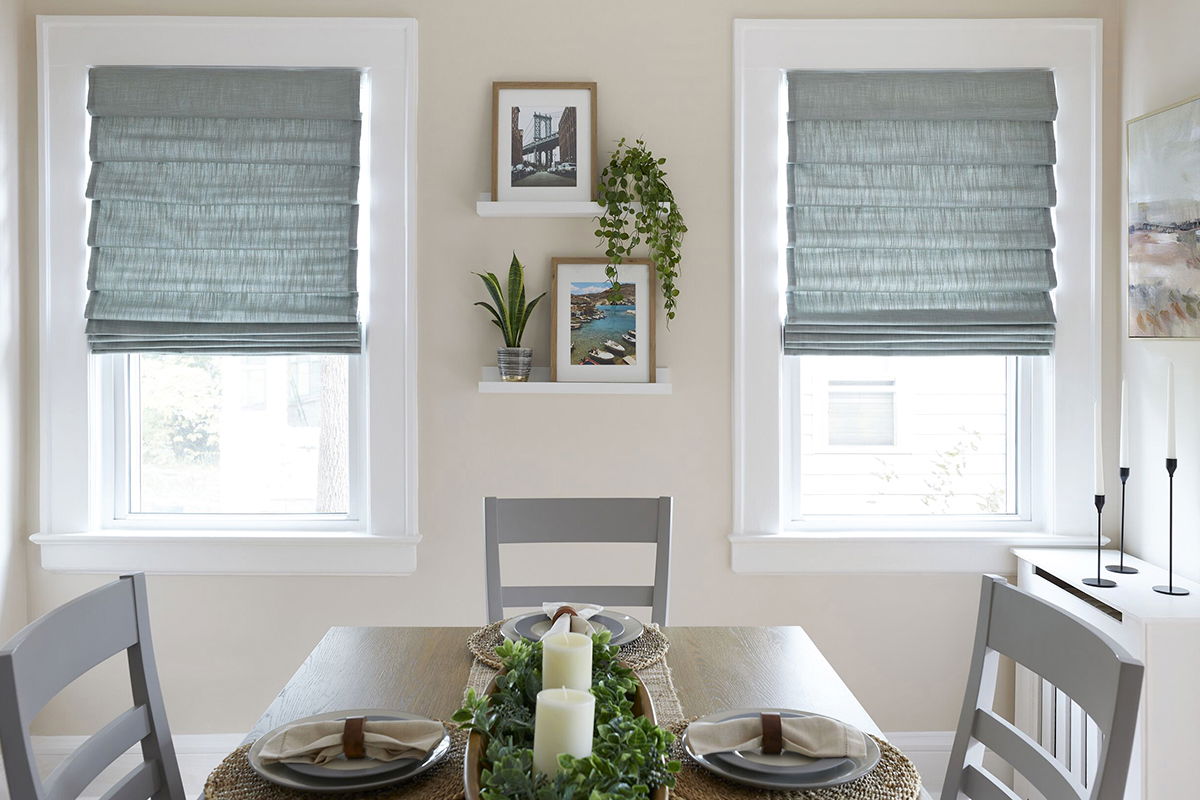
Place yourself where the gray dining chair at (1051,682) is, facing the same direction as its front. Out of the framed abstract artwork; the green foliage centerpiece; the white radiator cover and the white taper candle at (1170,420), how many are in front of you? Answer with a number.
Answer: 1

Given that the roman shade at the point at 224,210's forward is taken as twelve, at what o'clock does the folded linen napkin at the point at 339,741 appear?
The folded linen napkin is roughly at 12 o'clock from the roman shade.

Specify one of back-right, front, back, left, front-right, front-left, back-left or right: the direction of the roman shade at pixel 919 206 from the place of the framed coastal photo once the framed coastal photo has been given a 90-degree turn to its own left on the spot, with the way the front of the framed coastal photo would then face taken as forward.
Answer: front

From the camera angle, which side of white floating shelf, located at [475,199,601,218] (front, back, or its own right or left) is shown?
front

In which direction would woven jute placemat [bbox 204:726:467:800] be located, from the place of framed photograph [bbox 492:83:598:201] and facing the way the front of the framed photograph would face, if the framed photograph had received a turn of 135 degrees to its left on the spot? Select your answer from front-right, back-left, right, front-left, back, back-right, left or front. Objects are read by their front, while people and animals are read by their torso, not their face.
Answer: back-right

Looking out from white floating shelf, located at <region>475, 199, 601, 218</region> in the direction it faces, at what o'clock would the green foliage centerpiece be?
The green foliage centerpiece is roughly at 12 o'clock from the white floating shelf.

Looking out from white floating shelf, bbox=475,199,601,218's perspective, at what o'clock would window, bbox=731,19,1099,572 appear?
The window is roughly at 9 o'clock from the white floating shelf.

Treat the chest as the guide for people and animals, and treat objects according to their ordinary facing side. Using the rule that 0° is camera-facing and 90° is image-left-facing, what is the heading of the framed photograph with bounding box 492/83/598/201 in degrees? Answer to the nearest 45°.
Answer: approximately 0°

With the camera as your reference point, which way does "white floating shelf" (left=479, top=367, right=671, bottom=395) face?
facing the viewer

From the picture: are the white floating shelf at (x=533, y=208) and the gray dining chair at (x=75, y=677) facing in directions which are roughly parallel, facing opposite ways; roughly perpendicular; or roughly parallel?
roughly perpendicular

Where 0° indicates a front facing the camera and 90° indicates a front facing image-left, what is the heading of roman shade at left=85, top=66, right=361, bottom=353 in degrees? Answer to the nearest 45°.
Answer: approximately 0°

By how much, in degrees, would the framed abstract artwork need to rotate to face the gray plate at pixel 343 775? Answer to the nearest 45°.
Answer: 0° — it already faces it

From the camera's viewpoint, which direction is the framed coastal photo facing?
toward the camera

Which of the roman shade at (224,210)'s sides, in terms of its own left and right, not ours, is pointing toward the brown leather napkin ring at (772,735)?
front

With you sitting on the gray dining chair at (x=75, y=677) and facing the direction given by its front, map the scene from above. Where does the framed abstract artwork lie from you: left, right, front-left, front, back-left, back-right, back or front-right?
front-left
